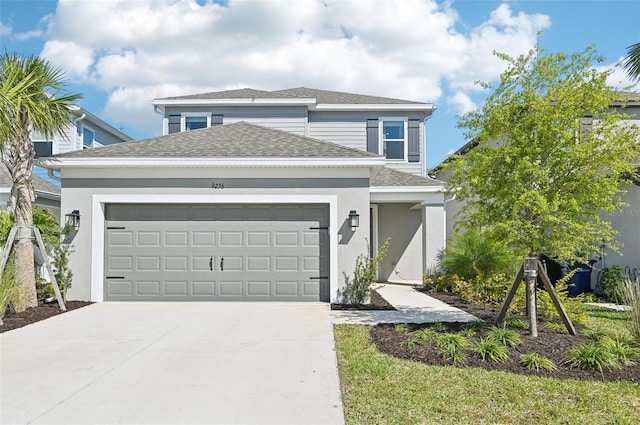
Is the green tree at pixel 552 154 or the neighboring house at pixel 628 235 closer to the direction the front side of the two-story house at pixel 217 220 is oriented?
the green tree

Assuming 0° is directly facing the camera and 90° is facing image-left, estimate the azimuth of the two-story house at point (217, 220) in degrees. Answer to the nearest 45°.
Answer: approximately 0°

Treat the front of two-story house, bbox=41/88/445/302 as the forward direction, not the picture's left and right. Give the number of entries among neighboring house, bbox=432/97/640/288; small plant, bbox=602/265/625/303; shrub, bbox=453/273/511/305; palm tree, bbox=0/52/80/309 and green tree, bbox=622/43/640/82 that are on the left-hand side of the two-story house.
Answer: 4

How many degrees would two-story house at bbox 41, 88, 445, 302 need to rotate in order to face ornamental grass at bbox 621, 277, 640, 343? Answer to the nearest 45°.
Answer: approximately 45° to its left

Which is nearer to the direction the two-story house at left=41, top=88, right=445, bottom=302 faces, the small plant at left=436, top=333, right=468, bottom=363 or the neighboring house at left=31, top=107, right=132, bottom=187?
the small plant

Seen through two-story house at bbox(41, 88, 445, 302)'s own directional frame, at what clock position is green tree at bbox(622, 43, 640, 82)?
The green tree is roughly at 9 o'clock from the two-story house.

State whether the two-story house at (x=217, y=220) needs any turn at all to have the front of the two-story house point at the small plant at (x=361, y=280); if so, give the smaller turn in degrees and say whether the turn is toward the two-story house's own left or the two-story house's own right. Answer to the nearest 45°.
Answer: approximately 90° to the two-story house's own left

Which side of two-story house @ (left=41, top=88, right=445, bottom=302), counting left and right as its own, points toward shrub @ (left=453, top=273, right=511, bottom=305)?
left
